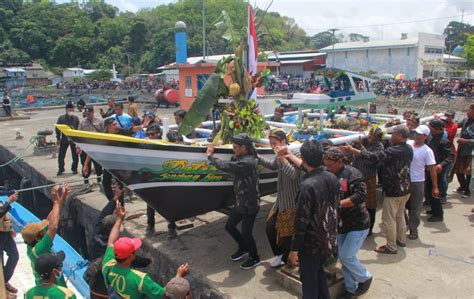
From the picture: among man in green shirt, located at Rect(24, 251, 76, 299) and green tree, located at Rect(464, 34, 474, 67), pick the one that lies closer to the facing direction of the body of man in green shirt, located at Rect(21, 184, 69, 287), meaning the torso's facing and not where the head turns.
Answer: the green tree

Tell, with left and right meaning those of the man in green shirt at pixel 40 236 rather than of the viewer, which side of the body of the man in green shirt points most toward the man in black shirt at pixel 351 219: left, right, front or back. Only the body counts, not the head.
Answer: right

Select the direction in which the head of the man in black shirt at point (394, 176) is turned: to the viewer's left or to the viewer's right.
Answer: to the viewer's left

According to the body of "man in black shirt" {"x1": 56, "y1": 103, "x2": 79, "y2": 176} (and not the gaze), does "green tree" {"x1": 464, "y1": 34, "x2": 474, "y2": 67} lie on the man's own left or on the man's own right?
on the man's own left
